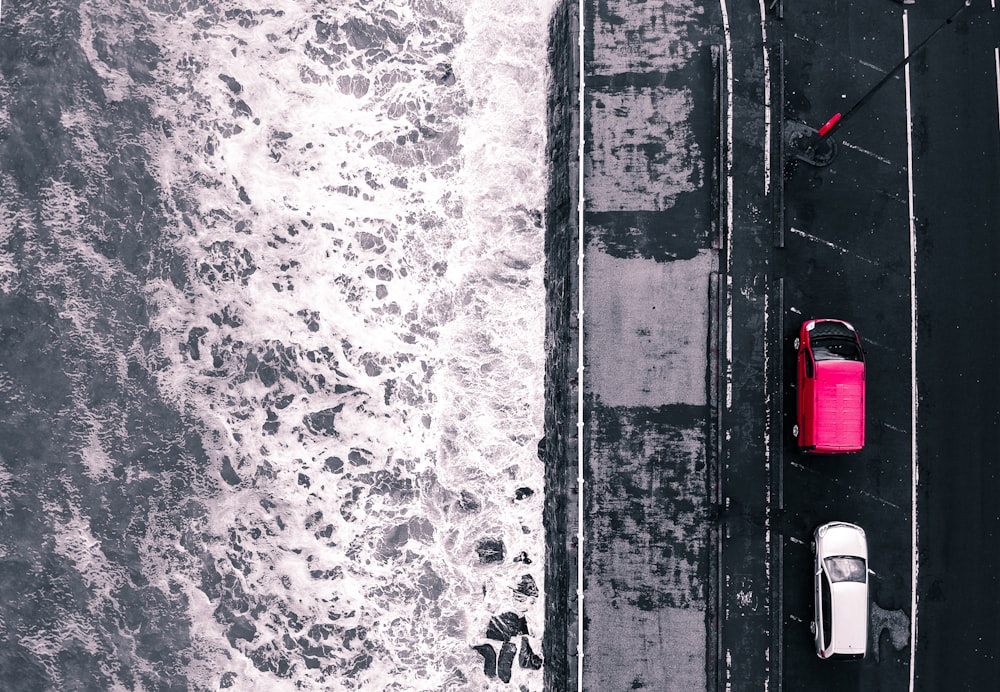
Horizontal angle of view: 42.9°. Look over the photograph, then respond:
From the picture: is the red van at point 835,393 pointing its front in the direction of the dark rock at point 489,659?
no

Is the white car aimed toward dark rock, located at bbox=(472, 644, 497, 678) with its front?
no

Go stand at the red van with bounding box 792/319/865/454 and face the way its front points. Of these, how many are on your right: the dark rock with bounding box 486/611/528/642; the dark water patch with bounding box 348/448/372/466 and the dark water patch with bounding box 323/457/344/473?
0

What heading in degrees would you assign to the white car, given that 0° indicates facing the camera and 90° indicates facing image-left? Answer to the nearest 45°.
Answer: approximately 180°

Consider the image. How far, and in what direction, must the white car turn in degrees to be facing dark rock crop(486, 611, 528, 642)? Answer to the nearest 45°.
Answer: approximately 90° to its left

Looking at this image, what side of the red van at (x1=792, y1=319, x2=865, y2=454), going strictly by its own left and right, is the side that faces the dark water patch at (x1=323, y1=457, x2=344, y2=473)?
left

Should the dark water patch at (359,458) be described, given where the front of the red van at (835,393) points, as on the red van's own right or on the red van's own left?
on the red van's own left

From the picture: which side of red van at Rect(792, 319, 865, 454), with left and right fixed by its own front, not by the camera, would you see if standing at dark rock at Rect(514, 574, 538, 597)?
left

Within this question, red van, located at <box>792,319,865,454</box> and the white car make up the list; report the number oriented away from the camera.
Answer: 2

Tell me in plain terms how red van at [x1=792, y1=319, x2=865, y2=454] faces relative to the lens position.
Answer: facing away from the viewer

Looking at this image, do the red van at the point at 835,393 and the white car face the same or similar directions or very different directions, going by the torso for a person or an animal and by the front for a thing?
same or similar directions

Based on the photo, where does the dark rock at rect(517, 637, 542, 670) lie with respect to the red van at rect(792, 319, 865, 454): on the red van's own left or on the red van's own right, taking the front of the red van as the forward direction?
on the red van's own left
